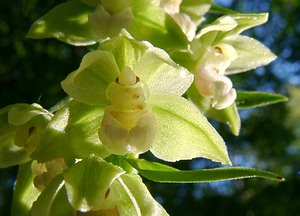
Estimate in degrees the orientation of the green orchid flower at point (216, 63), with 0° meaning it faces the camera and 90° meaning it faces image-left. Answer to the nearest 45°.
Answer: approximately 315°

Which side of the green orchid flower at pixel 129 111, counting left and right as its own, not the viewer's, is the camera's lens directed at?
front

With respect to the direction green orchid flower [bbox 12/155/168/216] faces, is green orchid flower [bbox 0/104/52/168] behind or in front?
behind

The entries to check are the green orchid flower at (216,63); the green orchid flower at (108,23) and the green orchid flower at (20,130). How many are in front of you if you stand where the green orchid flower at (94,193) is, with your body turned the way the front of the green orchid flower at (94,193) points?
0

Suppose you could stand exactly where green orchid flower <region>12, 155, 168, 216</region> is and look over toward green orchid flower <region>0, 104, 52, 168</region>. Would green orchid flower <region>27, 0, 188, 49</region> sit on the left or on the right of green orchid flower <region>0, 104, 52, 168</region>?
right

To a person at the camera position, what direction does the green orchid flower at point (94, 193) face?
facing the viewer

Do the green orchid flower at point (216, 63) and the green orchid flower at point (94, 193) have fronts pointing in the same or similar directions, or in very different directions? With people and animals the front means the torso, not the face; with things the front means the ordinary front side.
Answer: same or similar directions

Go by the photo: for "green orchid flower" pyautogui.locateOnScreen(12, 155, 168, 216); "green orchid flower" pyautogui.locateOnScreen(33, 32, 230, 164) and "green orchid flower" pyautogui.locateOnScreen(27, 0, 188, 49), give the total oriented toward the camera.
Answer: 3

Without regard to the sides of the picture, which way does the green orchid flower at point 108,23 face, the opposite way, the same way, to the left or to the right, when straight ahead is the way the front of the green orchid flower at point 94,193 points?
the same way

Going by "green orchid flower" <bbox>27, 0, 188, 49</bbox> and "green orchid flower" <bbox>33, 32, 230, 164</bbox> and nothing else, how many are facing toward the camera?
2
